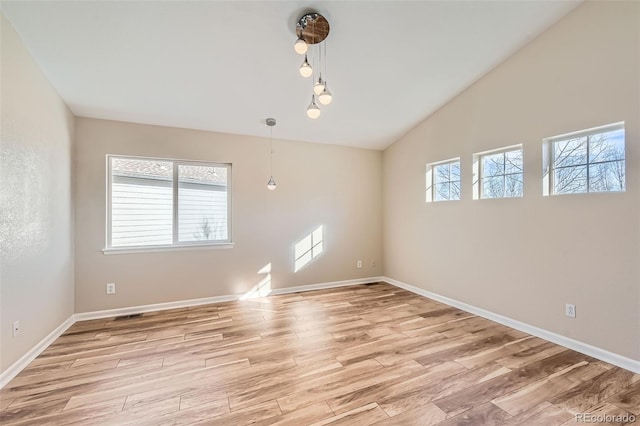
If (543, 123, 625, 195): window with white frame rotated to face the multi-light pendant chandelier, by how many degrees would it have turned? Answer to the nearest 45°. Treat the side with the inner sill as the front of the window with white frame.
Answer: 0° — it already faces it

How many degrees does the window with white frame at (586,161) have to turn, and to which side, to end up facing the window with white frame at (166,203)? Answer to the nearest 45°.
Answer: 0° — it already faces it

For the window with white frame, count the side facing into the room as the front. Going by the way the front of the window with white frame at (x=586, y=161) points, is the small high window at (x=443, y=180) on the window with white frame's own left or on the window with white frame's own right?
on the window with white frame's own right

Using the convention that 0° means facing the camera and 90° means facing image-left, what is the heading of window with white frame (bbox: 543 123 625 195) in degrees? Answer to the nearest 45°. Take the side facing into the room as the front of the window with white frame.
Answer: approximately 45°

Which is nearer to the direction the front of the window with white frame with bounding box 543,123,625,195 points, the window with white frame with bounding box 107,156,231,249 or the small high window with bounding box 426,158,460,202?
the window with white frame

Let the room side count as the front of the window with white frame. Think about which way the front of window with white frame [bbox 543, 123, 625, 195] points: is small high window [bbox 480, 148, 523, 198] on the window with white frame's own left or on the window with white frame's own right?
on the window with white frame's own right

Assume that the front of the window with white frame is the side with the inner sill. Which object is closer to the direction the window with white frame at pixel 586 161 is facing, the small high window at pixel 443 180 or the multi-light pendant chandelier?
the multi-light pendant chandelier
